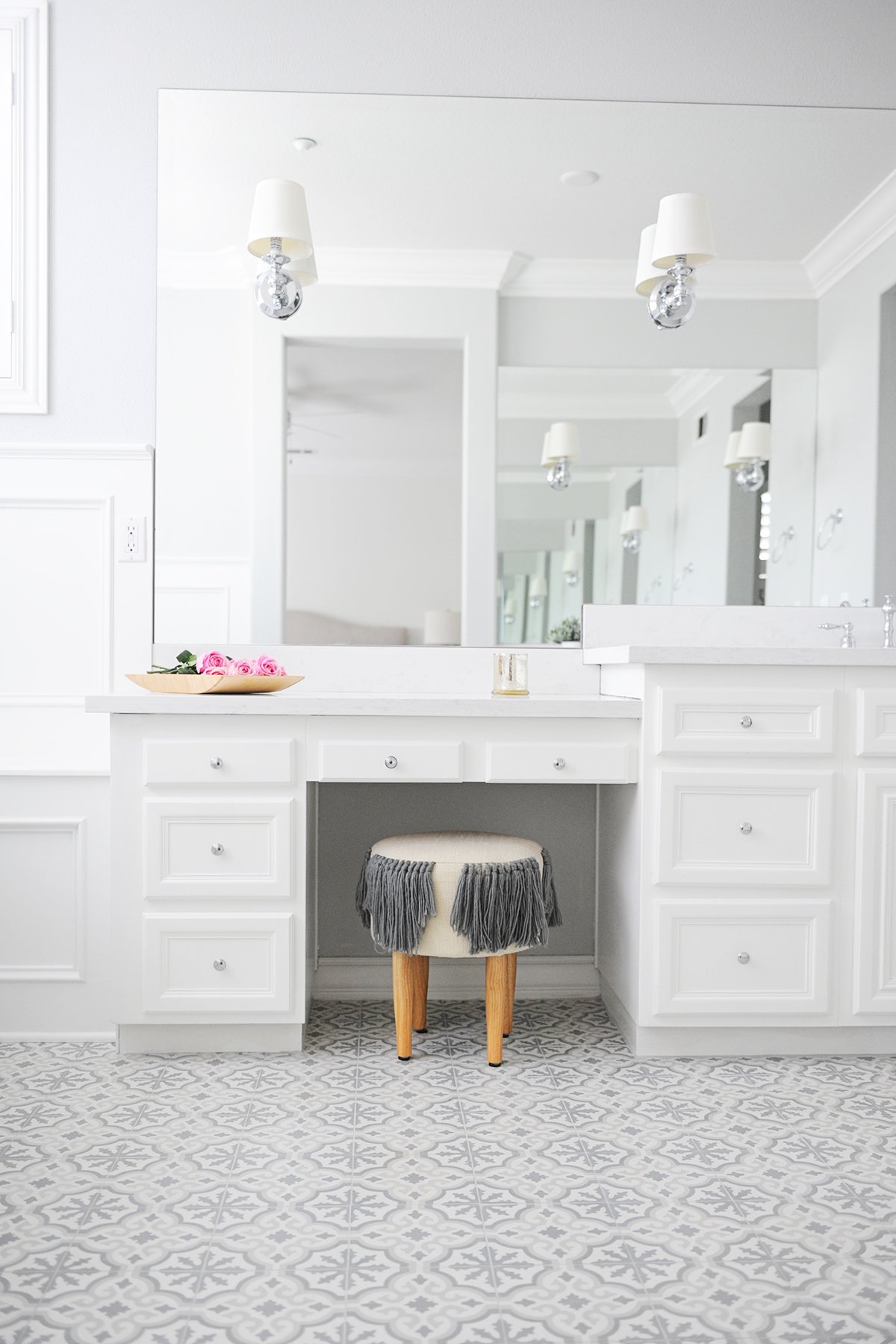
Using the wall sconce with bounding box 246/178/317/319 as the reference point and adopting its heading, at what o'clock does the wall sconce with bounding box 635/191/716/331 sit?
the wall sconce with bounding box 635/191/716/331 is roughly at 9 o'clock from the wall sconce with bounding box 246/178/317/319.

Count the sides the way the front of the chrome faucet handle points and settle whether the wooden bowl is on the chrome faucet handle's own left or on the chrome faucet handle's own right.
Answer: on the chrome faucet handle's own right

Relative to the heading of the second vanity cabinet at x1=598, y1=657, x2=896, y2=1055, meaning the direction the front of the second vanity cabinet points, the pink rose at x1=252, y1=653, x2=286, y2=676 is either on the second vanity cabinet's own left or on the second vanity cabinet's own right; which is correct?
on the second vanity cabinet's own right

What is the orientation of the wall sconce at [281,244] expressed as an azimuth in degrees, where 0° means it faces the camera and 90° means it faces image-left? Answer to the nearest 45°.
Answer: approximately 0°

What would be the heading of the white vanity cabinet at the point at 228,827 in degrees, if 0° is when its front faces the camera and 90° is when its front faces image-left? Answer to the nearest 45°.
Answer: approximately 0°
